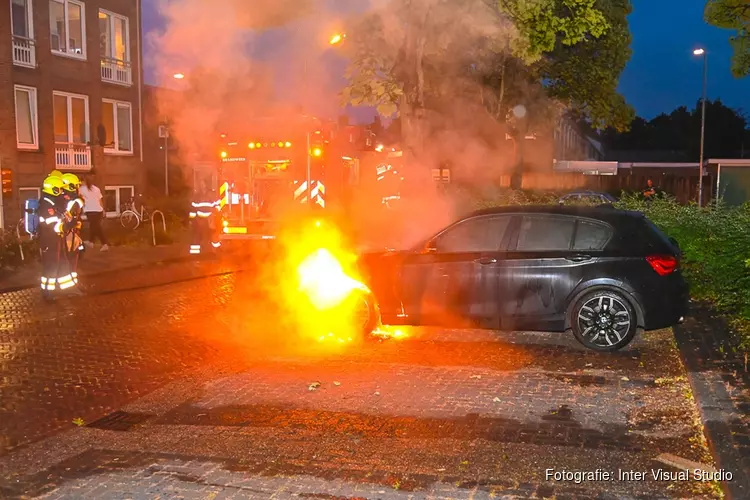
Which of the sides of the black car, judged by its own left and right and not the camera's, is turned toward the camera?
left

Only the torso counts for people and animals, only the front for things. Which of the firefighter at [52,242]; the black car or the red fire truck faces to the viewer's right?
the firefighter

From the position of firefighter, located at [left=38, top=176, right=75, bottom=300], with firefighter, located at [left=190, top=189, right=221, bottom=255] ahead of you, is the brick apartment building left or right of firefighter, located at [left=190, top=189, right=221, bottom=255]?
left

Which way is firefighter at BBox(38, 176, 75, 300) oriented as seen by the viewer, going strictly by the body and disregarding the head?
to the viewer's right

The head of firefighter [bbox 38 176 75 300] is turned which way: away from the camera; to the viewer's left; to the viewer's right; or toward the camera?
to the viewer's right

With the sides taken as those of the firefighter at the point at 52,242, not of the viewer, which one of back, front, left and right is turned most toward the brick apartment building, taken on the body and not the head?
left

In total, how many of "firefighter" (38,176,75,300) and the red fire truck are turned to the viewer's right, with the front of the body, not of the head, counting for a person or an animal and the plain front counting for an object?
1

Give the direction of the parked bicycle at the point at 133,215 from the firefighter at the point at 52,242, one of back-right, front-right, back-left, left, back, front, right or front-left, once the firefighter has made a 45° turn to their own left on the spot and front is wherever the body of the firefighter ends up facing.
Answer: front-left
